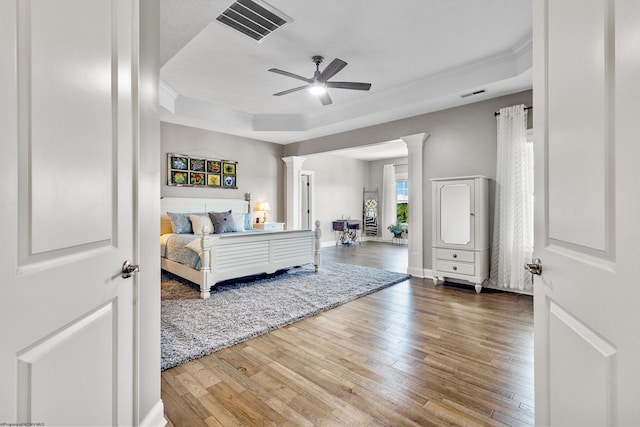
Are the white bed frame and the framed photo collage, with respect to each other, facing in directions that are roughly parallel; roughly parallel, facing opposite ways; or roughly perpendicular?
roughly parallel

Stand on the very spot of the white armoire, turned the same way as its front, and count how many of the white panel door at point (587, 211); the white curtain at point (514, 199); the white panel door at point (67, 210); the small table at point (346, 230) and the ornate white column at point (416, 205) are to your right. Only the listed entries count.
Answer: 2

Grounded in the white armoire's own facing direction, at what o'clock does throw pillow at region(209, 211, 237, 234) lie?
The throw pillow is roughly at 3 o'clock from the white armoire.

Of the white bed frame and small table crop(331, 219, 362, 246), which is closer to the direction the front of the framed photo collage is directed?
the white bed frame

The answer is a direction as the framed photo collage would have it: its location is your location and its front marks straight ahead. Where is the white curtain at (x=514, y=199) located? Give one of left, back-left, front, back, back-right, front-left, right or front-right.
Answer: front

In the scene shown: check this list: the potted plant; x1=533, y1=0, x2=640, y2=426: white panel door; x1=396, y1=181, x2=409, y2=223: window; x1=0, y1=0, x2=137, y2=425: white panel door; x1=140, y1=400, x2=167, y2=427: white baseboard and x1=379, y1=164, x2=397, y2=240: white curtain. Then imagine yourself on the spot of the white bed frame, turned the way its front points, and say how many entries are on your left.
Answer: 3

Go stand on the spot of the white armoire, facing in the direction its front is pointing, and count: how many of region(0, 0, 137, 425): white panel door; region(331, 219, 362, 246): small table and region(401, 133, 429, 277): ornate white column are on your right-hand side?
2

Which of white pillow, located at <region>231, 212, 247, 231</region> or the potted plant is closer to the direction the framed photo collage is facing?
the white pillow

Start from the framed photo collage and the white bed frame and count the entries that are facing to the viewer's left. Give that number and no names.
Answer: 0

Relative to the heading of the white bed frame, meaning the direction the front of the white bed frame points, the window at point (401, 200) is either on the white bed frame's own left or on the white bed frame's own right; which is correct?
on the white bed frame's own left

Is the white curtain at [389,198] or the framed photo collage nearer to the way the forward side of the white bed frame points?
the white curtain

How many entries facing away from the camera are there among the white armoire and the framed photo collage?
0

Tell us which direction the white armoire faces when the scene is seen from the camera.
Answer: facing the viewer and to the left of the viewer

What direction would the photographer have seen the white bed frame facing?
facing the viewer and to the right of the viewer

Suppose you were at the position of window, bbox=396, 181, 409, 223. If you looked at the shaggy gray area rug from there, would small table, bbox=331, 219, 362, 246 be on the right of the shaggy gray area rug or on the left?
right

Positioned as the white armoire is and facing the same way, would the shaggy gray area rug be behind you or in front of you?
in front
